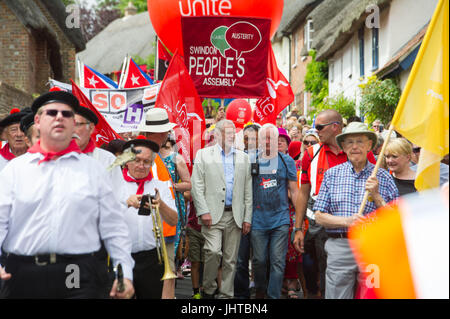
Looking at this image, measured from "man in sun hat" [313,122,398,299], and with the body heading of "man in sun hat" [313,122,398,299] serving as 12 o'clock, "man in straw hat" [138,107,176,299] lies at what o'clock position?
"man in straw hat" [138,107,176,299] is roughly at 4 o'clock from "man in sun hat" [313,122,398,299].

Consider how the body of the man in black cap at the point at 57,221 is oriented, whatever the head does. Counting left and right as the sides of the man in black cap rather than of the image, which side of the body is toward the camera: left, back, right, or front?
front

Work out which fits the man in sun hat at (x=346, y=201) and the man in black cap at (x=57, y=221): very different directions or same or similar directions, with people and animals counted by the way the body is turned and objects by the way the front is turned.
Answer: same or similar directions

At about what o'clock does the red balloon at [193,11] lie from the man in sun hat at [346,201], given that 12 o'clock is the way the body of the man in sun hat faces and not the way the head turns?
The red balloon is roughly at 5 o'clock from the man in sun hat.

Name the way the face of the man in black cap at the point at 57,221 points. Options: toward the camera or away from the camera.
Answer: toward the camera

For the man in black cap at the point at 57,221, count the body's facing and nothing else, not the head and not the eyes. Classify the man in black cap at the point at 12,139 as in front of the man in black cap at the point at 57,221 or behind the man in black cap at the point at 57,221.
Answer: behind

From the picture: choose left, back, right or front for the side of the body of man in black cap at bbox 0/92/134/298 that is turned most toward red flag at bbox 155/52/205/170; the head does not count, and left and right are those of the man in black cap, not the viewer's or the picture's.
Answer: back

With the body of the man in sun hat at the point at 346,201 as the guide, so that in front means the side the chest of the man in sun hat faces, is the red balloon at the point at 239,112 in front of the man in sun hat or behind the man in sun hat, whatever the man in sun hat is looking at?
behind

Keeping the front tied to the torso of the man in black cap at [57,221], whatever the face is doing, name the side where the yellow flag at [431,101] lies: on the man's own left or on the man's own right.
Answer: on the man's own left

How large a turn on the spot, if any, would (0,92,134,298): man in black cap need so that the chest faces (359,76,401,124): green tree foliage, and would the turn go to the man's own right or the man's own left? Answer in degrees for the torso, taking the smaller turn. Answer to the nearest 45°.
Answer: approximately 135° to the man's own left

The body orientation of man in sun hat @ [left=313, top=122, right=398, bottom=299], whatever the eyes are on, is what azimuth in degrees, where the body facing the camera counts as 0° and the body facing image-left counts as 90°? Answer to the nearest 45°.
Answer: approximately 0°

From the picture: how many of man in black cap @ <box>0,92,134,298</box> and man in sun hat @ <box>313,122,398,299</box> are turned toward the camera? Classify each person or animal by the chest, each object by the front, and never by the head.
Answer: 2

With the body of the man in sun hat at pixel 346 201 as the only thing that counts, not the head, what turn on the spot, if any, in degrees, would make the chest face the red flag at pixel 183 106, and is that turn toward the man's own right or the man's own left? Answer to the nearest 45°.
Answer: approximately 135° to the man's own right

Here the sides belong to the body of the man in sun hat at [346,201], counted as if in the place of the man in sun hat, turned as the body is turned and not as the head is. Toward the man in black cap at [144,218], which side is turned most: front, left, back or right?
right
